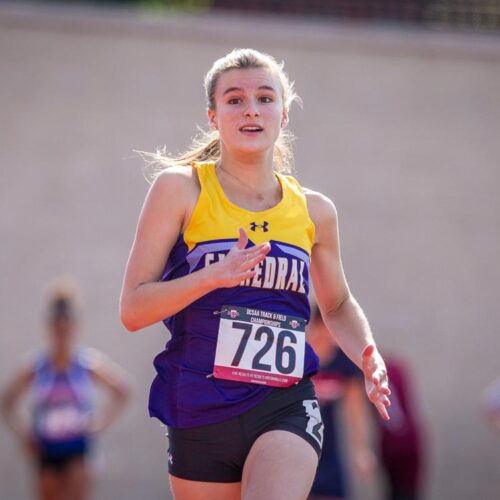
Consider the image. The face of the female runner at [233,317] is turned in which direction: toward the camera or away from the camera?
toward the camera

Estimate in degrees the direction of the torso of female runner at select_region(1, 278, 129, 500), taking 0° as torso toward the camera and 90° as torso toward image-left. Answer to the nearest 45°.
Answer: approximately 0°

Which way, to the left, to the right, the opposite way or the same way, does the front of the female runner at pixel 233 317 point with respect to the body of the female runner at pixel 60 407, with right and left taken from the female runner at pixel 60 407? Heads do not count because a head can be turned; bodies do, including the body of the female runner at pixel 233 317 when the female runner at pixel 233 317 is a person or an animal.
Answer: the same way

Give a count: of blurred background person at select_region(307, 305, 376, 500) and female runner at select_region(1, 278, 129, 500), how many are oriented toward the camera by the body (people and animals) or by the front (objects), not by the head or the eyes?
2

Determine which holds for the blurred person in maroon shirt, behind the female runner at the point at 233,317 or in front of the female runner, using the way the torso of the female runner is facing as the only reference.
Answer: behind

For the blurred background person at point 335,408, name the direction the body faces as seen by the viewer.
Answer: toward the camera

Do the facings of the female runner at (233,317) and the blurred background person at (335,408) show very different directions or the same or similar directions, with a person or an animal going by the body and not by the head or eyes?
same or similar directions

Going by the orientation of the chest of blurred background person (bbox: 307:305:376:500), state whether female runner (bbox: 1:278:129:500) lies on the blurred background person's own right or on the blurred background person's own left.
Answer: on the blurred background person's own right

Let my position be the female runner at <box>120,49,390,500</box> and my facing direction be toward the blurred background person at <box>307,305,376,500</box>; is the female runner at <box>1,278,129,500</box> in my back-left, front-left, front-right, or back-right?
front-left

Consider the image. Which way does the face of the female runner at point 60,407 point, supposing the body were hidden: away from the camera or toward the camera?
toward the camera

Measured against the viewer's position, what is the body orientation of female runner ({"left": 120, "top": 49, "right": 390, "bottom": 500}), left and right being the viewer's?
facing the viewer

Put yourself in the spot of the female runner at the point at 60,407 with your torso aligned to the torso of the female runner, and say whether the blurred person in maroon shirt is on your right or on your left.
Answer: on your left

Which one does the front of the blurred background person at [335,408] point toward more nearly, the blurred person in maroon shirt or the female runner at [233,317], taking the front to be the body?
the female runner

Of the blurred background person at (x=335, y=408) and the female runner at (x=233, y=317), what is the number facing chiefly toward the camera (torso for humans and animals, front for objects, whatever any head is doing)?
2
